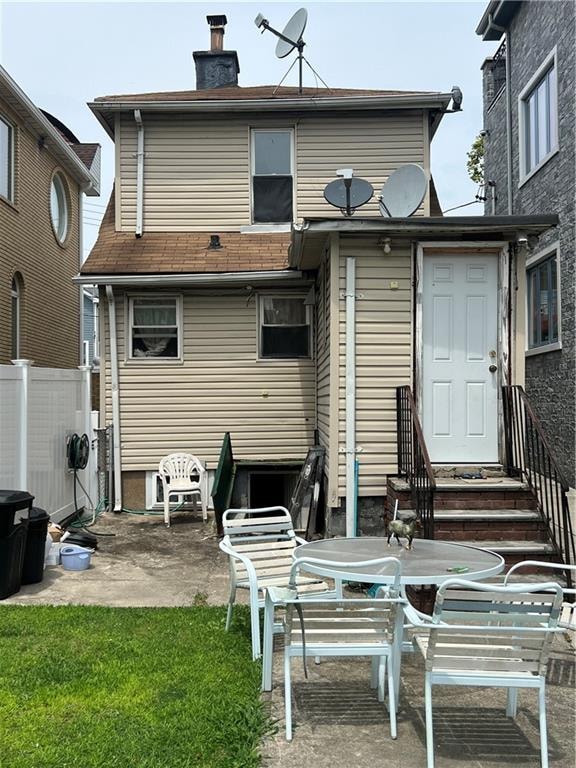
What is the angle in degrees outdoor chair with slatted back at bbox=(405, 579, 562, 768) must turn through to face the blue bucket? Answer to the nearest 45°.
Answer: approximately 45° to its left

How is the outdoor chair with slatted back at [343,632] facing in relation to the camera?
away from the camera

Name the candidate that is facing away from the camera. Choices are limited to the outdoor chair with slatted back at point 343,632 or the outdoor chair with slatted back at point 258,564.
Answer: the outdoor chair with slatted back at point 343,632

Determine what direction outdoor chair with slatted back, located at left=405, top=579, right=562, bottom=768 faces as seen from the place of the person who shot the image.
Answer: facing away from the viewer

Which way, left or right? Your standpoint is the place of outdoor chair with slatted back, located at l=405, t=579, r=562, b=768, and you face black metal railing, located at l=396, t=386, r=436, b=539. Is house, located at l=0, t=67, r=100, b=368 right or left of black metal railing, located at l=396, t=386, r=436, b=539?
left

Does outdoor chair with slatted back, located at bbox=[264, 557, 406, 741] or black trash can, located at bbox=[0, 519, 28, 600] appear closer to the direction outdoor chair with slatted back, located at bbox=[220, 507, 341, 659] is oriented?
the outdoor chair with slatted back

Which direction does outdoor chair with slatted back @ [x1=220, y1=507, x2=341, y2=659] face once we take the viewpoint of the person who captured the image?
facing the viewer and to the right of the viewer

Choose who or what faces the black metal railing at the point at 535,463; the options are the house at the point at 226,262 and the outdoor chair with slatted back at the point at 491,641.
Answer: the outdoor chair with slatted back

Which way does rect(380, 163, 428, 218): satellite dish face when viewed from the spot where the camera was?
facing the viewer and to the left of the viewer

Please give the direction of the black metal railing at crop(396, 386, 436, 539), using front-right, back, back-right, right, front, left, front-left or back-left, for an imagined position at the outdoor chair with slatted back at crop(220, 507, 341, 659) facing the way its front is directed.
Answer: left
